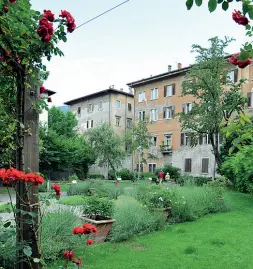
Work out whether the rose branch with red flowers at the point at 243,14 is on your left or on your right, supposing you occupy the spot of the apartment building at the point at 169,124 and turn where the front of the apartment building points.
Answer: on your left

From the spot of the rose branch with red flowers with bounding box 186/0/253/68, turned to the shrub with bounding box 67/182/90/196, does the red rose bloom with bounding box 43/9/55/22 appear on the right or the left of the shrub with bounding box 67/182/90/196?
left

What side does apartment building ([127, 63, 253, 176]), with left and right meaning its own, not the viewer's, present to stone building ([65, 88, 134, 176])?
right

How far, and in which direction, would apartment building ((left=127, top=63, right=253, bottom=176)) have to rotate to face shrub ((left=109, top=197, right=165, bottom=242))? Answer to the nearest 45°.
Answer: approximately 45° to its left

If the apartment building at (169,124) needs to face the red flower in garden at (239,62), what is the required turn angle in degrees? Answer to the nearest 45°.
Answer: approximately 45° to its left

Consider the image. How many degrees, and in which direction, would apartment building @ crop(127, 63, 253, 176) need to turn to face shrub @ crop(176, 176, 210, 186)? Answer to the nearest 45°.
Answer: approximately 45° to its left

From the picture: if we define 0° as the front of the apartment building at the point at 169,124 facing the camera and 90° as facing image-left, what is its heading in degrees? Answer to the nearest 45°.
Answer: approximately 45°
